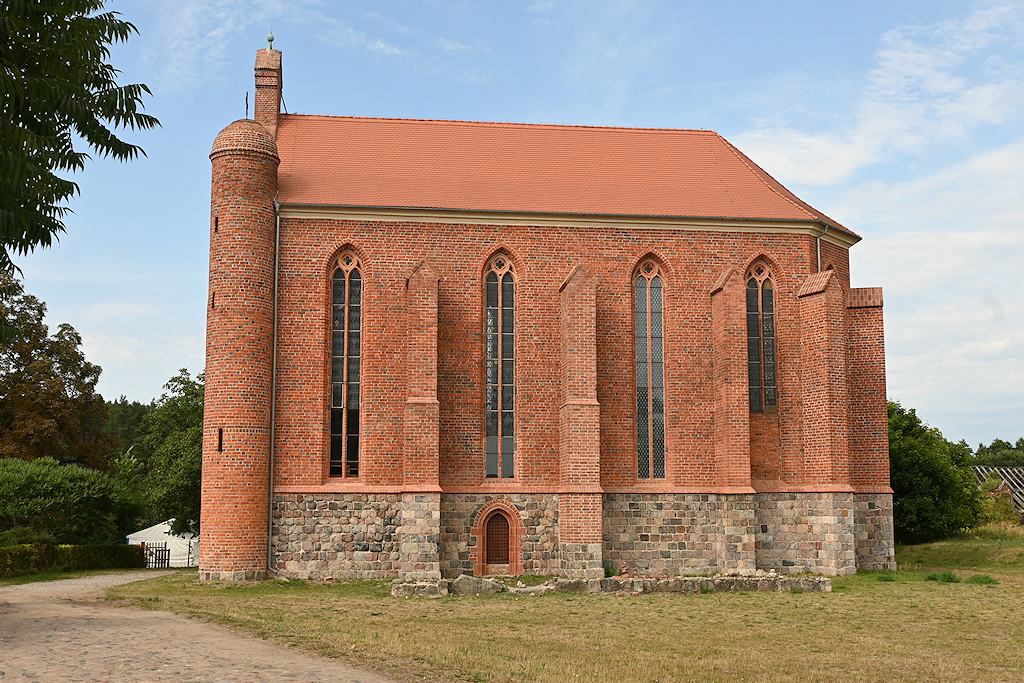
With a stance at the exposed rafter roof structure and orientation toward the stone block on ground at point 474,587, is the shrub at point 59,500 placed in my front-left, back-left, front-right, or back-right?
front-right

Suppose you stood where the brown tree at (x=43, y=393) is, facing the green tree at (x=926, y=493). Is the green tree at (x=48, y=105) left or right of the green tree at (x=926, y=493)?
right

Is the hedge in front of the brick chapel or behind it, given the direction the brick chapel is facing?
in front

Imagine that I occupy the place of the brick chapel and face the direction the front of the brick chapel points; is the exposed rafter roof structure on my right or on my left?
on my right

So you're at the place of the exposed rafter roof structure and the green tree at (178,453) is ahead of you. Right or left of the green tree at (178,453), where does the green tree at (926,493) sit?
left

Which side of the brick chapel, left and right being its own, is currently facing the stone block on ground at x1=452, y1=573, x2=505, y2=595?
left

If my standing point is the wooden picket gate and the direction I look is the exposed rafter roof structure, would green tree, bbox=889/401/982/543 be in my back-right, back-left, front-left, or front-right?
front-right

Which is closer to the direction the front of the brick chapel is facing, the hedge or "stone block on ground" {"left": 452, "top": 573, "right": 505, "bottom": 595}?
the hedge

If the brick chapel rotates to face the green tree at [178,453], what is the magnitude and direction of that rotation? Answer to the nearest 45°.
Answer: approximately 45° to its right

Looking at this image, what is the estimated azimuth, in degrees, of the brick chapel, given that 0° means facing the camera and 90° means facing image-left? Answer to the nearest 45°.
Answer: approximately 90°
